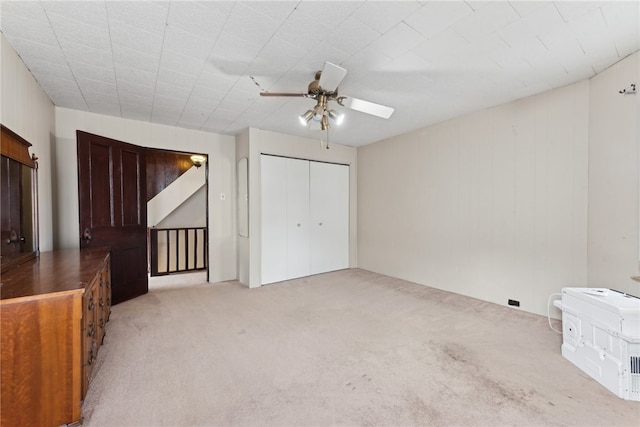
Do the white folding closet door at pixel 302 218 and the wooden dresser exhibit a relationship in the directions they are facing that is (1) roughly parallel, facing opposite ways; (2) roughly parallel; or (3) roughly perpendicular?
roughly perpendicular

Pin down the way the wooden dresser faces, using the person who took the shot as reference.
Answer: facing to the right of the viewer

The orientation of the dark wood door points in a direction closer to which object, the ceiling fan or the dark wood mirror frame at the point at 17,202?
the ceiling fan

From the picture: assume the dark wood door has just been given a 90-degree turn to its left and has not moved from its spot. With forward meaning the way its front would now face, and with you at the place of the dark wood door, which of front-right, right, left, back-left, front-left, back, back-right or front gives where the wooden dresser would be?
back-right

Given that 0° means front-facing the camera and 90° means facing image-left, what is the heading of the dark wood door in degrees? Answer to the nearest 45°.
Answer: approximately 315°

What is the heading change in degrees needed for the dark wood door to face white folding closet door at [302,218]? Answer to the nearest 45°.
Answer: approximately 45° to its left

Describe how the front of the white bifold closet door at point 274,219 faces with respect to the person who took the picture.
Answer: facing the viewer and to the right of the viewer

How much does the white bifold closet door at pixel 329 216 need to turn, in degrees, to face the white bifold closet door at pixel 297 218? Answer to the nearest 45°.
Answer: approximately 90° to its right

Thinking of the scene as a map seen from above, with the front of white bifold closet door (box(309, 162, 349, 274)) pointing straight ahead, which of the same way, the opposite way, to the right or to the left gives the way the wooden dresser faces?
to the left

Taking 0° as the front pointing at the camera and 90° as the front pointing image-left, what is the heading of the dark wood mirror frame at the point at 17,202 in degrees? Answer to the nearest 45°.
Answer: approximately 270°

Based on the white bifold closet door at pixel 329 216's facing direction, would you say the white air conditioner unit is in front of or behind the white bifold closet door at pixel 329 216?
in front

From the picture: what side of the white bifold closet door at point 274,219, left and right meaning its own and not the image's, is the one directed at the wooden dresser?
right

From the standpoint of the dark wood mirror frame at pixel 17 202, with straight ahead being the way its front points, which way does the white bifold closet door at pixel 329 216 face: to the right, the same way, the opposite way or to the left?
to the right

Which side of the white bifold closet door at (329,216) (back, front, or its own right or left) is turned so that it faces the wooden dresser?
right
